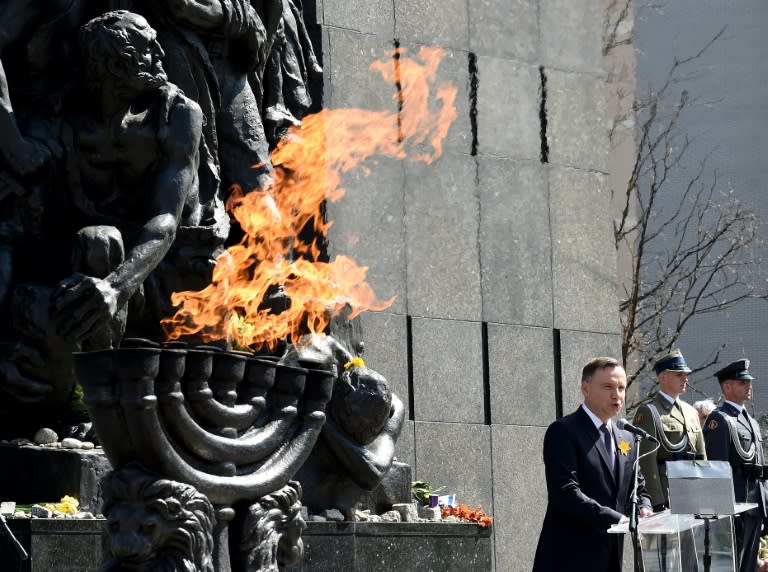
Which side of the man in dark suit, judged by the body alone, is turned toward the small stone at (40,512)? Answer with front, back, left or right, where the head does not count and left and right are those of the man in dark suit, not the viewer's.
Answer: right

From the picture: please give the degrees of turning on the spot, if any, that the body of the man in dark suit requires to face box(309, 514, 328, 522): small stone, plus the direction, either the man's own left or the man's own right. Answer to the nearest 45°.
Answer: approximately 135° to the man's own right

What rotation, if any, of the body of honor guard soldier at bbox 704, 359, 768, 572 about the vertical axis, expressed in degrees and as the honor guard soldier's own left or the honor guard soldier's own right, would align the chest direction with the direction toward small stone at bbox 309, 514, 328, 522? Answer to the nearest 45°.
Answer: approximately 90° to the honor guard soldier's own right

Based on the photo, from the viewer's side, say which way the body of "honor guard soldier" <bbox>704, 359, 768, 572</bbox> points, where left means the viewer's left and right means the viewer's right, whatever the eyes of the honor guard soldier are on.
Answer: facing the viewer and to the right of the viewer

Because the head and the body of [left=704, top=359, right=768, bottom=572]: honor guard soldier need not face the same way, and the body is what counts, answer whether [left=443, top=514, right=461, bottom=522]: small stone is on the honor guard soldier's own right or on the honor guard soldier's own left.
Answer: on the honor guard soldier's own right

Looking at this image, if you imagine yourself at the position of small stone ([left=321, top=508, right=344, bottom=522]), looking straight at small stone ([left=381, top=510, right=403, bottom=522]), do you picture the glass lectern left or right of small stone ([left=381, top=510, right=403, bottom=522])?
right

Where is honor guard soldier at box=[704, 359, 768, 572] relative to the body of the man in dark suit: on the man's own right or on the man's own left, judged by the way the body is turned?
on the man's own left

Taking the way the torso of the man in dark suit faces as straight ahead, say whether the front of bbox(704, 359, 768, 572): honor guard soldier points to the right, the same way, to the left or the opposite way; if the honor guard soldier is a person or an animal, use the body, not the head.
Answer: the same way

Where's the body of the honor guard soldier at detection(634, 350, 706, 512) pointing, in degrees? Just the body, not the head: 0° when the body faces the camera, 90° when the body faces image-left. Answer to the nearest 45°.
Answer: approximately 315°
